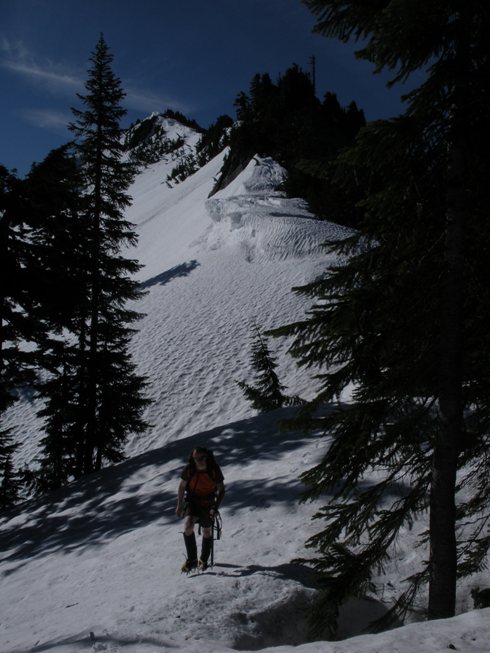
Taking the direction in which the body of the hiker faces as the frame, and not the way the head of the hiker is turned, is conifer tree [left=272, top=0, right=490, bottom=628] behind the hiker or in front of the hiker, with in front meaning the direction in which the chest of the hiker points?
in front

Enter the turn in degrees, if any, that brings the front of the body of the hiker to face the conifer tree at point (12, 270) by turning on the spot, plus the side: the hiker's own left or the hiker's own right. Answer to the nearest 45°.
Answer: approximately 135° to the hiker's own right

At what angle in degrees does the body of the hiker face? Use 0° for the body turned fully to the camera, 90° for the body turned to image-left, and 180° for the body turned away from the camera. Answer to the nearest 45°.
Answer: approximately 0°

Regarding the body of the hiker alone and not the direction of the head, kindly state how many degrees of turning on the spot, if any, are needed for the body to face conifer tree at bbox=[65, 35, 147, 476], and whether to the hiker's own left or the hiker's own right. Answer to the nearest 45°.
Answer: approximately 180°

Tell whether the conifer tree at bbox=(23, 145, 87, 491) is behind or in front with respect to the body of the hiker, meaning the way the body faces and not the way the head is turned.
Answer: behind
